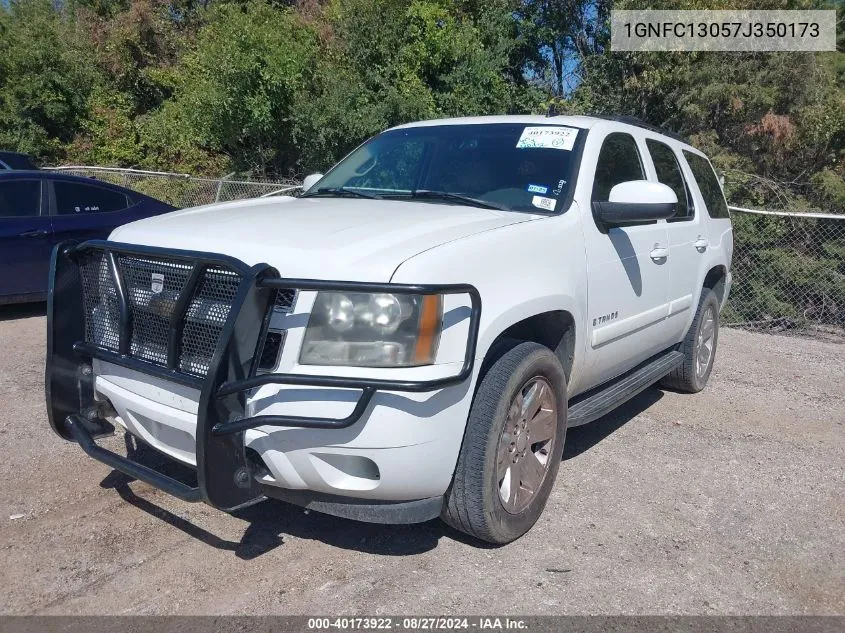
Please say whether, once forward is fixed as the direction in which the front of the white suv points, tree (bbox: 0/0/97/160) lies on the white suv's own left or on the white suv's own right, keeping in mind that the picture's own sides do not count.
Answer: on the white suv's own right

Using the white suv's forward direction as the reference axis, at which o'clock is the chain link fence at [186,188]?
The chain link fence is roughly at 4 o'clock from the white suv.
